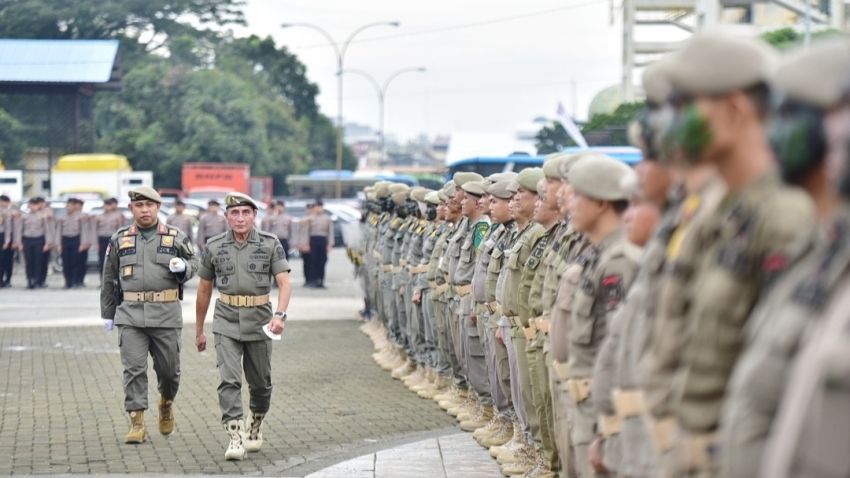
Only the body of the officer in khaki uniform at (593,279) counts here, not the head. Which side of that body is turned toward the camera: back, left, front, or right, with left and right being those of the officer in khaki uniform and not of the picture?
left

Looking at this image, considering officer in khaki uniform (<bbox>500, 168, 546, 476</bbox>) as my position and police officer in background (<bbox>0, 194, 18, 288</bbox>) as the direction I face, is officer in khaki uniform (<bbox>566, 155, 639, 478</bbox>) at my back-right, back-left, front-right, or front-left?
back-left

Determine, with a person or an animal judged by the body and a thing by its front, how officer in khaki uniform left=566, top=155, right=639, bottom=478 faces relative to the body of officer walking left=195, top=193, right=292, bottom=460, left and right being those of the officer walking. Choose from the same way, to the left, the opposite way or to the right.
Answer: to the right

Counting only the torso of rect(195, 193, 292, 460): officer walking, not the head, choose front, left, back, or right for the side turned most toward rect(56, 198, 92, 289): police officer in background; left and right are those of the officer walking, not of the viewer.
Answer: back

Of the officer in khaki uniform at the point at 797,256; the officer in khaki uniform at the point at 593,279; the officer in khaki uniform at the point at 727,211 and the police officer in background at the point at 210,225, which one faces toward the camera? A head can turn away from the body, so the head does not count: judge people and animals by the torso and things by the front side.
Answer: the police officer in background

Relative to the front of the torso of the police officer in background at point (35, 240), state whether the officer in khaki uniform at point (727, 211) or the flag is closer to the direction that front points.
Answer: the officer in khaki uniform

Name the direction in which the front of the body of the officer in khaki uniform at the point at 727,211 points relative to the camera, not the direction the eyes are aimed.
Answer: to the viewer's left

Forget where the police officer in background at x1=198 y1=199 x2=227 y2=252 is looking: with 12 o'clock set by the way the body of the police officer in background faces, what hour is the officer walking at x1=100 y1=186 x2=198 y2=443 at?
The officer walking is roughly at 12 o'clock from the police officer in background.

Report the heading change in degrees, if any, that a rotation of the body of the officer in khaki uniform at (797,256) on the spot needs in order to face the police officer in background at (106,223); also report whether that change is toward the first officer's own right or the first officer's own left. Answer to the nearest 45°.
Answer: approximately 45° to the first officer's own right

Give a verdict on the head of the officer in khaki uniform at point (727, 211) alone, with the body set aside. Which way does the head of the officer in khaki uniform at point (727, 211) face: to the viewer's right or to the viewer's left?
to the viewer's left

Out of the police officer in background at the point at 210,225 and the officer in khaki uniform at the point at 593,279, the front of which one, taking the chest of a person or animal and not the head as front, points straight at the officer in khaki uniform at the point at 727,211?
the police officer in background

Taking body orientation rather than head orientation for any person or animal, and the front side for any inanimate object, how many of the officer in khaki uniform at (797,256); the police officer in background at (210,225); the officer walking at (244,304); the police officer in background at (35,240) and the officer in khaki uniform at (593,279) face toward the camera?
3

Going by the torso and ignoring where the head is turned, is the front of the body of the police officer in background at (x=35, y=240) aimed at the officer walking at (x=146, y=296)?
yes

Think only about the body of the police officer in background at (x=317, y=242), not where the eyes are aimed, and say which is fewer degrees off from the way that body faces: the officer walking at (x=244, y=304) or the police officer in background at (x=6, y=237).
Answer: the officer walking

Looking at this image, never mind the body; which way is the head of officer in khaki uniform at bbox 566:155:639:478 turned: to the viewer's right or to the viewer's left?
to the viewer's left

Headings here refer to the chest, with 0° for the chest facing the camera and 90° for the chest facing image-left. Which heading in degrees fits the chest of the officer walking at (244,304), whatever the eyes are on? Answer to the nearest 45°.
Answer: approximately 0°

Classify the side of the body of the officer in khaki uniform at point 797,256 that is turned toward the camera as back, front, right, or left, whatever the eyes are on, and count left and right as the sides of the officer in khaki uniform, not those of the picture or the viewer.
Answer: left
